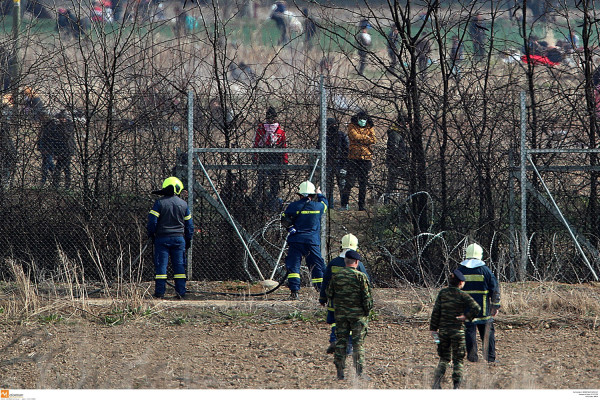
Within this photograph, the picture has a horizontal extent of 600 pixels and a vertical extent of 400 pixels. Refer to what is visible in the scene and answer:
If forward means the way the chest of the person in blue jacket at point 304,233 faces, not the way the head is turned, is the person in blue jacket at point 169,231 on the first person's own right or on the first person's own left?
on the first person's own left

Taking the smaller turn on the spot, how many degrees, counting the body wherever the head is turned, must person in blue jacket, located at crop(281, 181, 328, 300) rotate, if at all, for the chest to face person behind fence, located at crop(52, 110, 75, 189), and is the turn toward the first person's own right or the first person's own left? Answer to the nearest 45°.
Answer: approximately 90° to the first person's own left

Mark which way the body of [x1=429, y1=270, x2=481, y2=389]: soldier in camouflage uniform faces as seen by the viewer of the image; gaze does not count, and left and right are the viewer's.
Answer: facing away from the viewer and to the right of the viewer

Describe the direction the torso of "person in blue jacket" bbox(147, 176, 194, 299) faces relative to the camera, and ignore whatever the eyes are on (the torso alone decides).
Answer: away from the camera

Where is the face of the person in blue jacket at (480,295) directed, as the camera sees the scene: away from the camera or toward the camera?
away from the camera

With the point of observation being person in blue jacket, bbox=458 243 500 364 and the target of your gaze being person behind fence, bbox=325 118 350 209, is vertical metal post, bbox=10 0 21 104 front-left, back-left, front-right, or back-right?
front-left

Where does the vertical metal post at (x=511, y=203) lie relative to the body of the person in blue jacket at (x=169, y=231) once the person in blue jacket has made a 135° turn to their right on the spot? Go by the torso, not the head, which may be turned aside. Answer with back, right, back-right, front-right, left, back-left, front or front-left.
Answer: front-left

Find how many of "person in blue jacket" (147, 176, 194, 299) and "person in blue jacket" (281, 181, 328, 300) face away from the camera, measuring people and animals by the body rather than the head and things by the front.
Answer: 2

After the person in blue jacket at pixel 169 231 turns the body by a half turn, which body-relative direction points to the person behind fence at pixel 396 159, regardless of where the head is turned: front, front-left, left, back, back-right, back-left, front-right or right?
left

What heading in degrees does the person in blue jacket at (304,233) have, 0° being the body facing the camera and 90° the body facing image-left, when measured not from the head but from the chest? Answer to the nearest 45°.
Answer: approximately 180°
